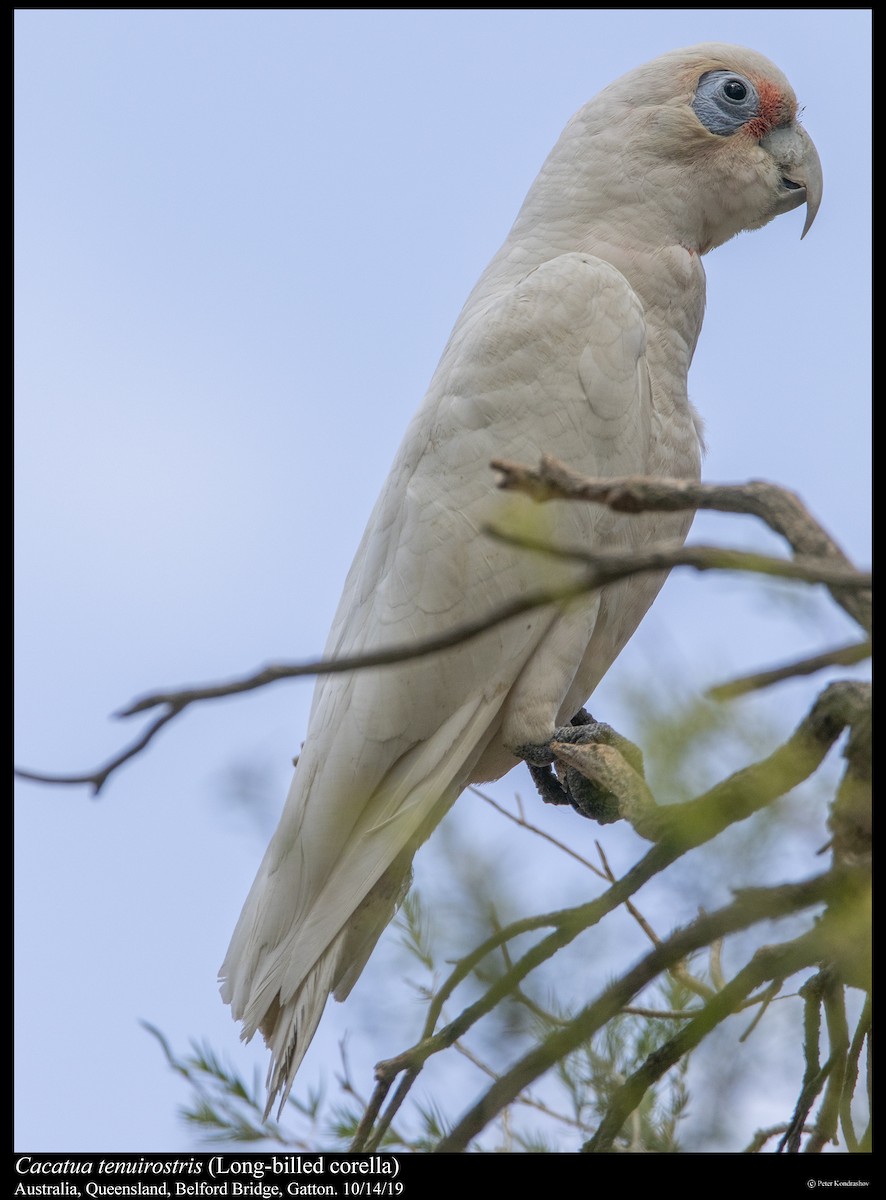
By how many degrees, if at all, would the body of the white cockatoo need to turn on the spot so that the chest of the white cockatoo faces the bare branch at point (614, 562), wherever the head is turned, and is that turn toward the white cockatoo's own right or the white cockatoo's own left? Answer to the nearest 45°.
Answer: approximately 90° to the white cockatoo's own right

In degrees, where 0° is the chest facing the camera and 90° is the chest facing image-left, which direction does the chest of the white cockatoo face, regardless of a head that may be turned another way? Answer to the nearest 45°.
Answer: approximately 270°

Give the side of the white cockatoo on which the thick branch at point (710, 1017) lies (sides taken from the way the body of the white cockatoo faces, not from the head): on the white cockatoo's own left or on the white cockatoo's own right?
on the white cockatoo's own right

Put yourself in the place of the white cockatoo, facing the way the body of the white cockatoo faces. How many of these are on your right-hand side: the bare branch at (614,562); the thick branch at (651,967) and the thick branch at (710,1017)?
3
